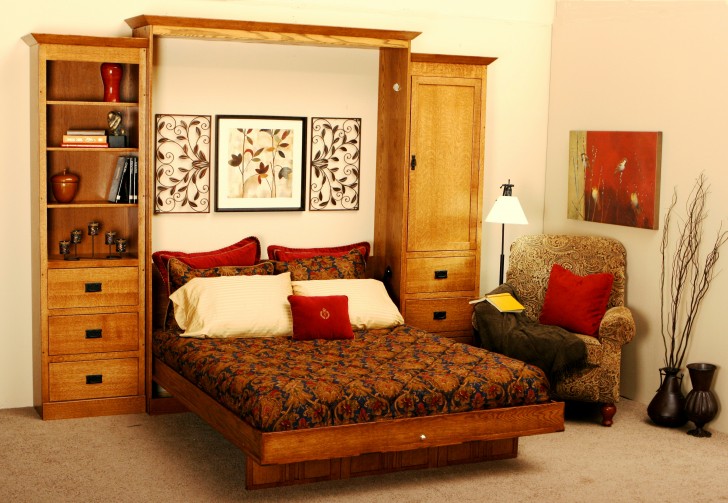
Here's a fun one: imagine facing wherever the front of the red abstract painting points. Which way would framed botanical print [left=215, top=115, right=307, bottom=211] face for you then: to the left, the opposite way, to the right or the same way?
to the left

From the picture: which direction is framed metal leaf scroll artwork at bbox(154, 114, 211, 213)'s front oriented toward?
toward the camera

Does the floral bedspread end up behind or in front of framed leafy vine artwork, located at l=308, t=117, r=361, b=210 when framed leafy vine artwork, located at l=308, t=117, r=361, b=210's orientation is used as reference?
in front

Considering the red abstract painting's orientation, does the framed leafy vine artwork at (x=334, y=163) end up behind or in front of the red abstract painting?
in front

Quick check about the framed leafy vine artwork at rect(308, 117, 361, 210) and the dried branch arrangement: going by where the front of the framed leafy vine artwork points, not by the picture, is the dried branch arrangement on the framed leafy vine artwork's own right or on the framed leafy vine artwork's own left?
on the framed leafy vine artwork's own left

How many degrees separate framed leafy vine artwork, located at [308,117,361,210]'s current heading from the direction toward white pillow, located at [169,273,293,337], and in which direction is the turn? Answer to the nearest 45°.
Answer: approximately 45° to its right

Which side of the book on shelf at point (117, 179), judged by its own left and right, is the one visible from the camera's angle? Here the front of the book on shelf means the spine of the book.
front

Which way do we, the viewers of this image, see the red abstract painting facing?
facing the viewer and to the left of the viewer

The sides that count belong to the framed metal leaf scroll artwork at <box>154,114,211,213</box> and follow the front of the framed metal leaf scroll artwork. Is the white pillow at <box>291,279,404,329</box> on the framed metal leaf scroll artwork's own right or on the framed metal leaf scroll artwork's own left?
on the framed metal leaf scroll artwork's own left

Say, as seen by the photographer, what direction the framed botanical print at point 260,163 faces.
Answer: facing the viewer
